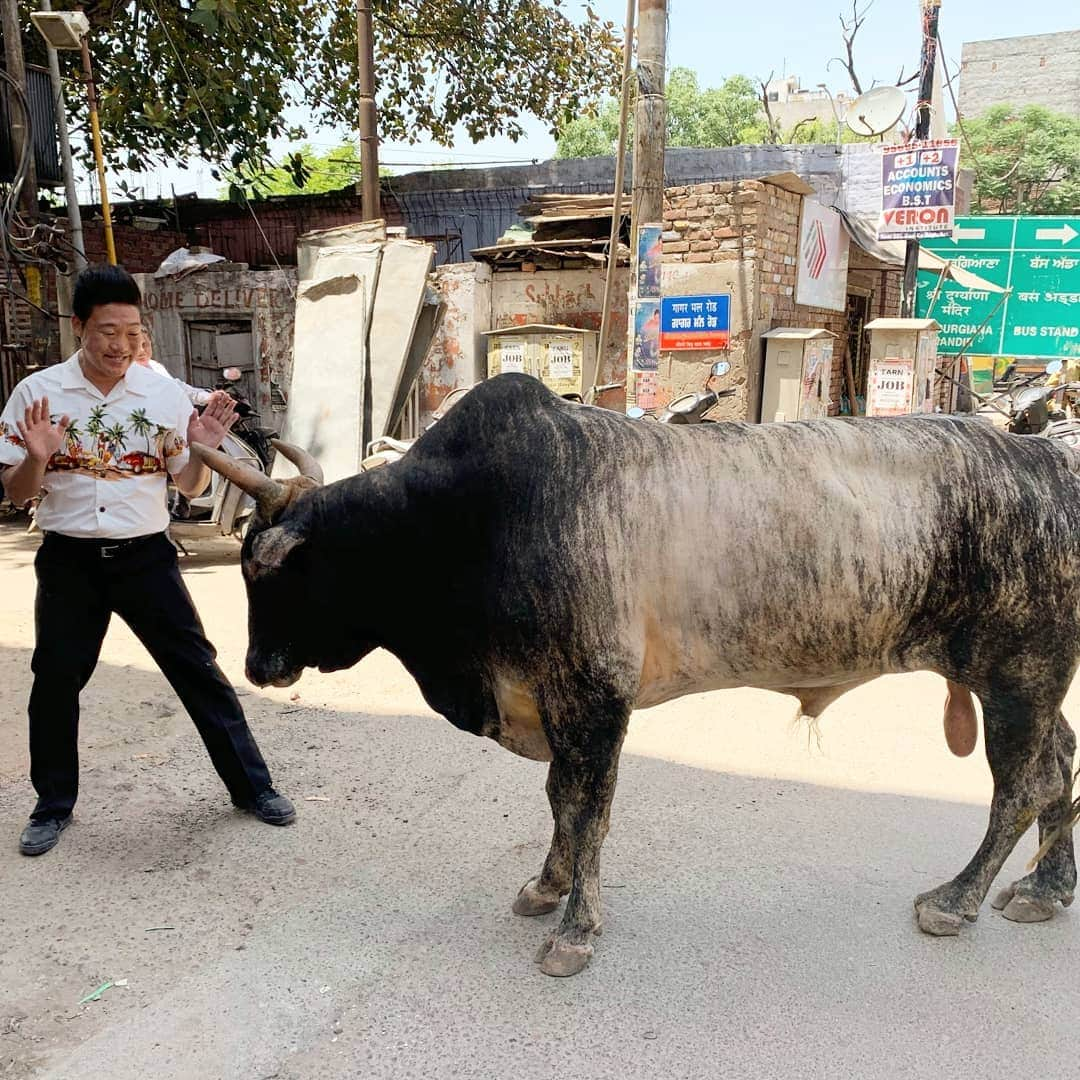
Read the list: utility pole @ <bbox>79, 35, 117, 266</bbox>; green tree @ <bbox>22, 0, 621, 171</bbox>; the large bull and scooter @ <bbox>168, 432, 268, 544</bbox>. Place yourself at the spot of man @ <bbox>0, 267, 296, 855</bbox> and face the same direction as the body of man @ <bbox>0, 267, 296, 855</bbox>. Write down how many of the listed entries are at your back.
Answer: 3

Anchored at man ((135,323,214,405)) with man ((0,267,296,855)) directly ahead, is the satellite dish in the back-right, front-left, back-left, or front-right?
back-left

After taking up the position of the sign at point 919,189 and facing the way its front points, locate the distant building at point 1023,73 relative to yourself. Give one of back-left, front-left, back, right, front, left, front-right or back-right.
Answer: back

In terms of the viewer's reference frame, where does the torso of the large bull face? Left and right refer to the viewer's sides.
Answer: facing to the left of the viewer

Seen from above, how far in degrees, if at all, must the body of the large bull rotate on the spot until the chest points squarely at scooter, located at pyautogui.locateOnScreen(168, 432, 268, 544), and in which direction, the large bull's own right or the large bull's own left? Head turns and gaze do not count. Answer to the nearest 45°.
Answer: approximately 45° to the large bull's own right

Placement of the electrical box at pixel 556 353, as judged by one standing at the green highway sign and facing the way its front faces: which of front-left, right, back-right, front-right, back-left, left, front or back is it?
front-right

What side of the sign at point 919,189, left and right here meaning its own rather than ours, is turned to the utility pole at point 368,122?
right

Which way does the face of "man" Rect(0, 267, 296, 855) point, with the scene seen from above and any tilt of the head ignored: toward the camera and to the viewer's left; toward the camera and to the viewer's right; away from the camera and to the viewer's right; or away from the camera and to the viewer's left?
toward the camera and to the viewer's right

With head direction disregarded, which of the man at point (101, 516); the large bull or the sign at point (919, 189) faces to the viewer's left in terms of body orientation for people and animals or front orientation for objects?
the large bull

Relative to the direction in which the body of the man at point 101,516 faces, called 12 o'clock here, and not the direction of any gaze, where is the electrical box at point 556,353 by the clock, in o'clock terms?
The electrical box is roughly at 7 o'clock from the man.

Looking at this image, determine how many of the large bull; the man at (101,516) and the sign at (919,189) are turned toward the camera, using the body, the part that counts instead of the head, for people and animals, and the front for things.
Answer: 2

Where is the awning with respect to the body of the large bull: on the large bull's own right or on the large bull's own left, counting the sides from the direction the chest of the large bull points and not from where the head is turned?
on the large bull's own right
